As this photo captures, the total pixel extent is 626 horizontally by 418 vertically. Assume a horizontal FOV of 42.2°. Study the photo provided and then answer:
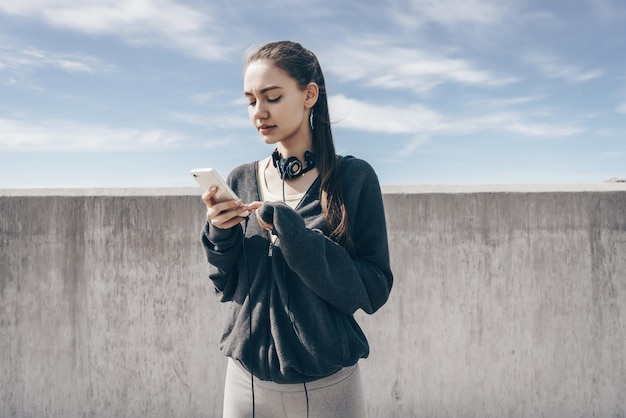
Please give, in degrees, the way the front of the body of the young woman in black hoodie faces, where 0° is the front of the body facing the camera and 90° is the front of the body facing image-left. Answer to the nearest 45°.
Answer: approximately 45°
